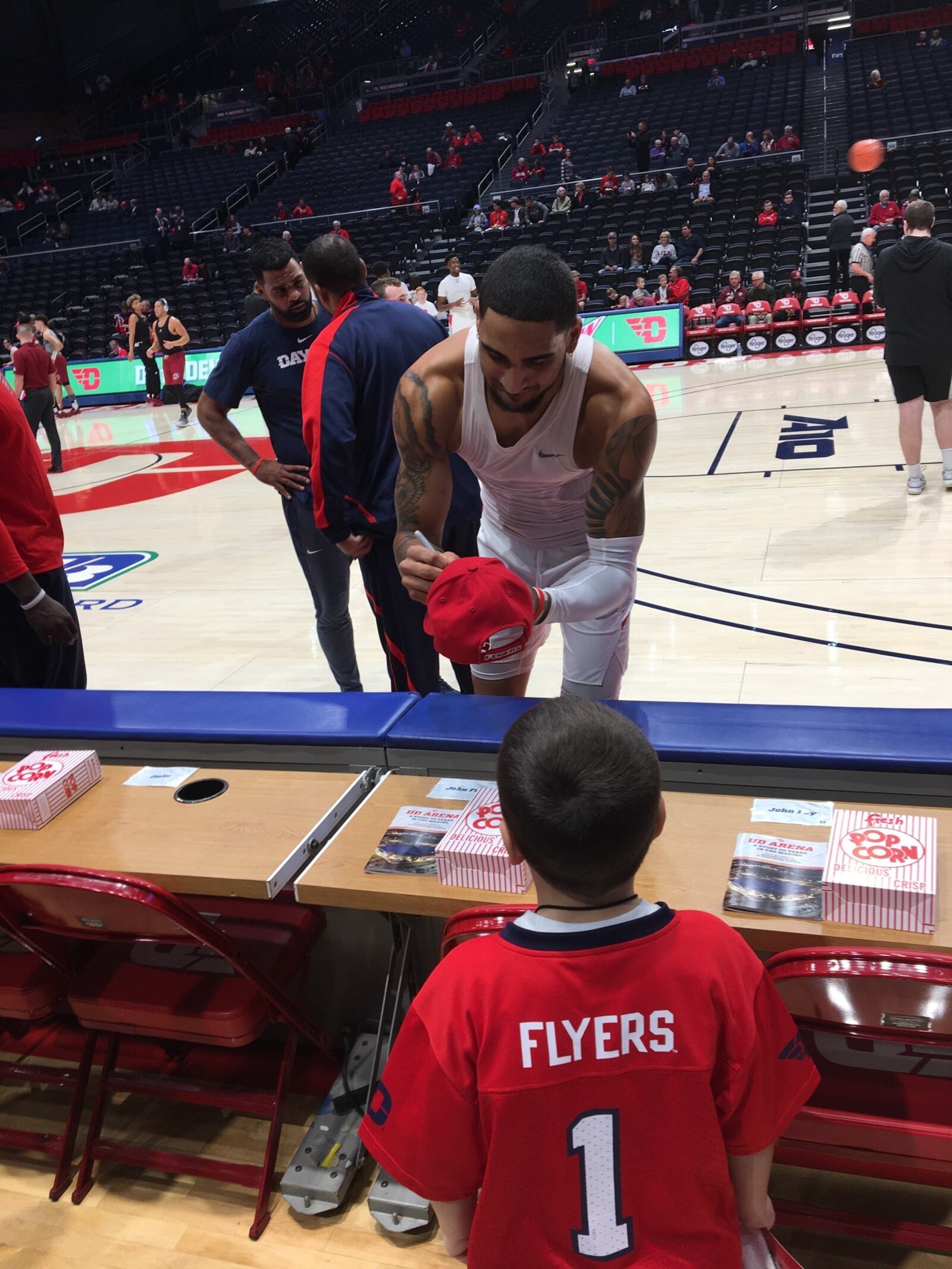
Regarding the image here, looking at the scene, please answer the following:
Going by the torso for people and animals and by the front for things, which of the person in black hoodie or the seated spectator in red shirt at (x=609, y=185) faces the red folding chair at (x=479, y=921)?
the seated spectator in red shirt

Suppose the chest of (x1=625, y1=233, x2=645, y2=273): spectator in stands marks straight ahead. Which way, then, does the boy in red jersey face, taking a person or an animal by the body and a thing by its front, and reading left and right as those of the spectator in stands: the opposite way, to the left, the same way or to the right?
the opposite way

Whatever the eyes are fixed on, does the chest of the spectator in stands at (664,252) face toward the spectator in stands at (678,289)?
yes

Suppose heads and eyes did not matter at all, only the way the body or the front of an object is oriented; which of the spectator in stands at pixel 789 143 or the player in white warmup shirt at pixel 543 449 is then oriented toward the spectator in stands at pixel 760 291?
the spectator in stands at pixel 789 143

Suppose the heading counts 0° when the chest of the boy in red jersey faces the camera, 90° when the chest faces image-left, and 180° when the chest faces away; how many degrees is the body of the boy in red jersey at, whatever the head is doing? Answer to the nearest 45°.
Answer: approximately 180°

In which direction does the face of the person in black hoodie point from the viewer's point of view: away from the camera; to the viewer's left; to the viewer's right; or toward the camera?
away from the camera

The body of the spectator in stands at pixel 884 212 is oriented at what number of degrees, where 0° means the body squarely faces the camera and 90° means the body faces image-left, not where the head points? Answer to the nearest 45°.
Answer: approximately 0°

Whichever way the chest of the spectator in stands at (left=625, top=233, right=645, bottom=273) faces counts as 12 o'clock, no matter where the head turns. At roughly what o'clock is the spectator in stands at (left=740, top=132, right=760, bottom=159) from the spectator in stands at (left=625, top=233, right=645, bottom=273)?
the spectator in stands at (left=740, top=132, right=760, bottom=159) is roughly at 7 o'clock from the spectator in stands at (left=625, top=233, right=645, bottom=273).

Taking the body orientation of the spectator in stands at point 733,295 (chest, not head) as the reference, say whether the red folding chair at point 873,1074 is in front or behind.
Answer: in front

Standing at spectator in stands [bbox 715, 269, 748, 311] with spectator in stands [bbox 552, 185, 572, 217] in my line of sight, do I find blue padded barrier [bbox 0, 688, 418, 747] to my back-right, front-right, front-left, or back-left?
back-left

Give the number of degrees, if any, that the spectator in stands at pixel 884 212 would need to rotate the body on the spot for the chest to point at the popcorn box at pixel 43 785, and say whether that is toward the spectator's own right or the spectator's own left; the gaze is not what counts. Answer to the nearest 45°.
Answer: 0° — they already face it

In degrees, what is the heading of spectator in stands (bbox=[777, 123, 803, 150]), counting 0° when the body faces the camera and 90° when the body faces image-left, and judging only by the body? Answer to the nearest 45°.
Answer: approximately 0°

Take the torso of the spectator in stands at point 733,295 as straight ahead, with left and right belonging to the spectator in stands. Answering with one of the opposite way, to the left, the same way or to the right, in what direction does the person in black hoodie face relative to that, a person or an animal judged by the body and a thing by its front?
the opposite way

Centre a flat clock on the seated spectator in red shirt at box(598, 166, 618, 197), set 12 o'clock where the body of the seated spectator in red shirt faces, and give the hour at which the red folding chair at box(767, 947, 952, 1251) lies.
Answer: The red folding chair is roughly at 12 o'clock from the seated spectator in red shirt.

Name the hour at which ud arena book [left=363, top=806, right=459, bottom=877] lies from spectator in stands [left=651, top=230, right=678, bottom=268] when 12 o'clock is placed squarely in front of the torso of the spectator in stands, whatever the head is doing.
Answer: The ud arena book is roughly at 12 o'clock from the spectator in stands.
